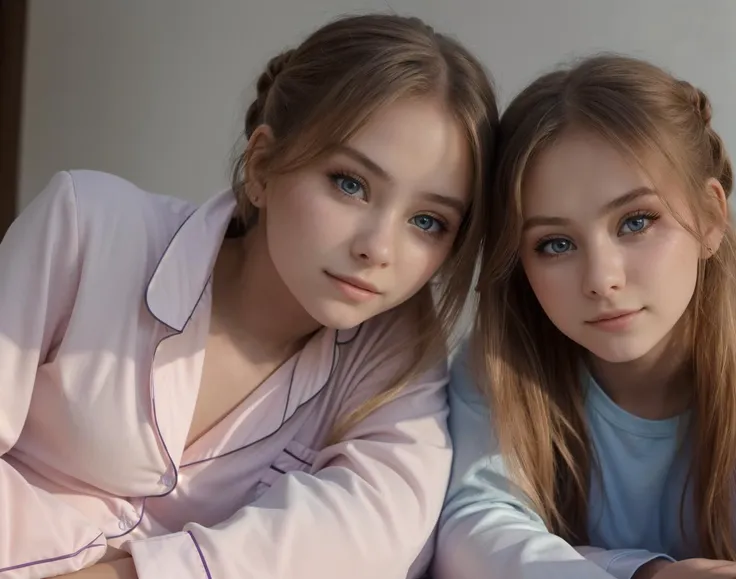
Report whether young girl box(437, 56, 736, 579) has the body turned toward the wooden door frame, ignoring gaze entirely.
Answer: no

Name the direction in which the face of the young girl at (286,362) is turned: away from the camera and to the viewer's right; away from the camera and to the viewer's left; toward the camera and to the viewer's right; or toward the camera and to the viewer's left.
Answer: toward the camera and to the viewer's right

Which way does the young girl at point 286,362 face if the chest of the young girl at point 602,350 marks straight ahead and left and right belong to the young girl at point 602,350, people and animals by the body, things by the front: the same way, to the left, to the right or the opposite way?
the same way

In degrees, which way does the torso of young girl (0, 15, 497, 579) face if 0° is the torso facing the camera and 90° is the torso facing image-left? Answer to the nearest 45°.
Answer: approximately 0°

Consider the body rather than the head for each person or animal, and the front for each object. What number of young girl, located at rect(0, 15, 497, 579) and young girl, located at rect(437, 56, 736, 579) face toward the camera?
2

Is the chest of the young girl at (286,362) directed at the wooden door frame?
no

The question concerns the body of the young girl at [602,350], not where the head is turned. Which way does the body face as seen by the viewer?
toward the camera
